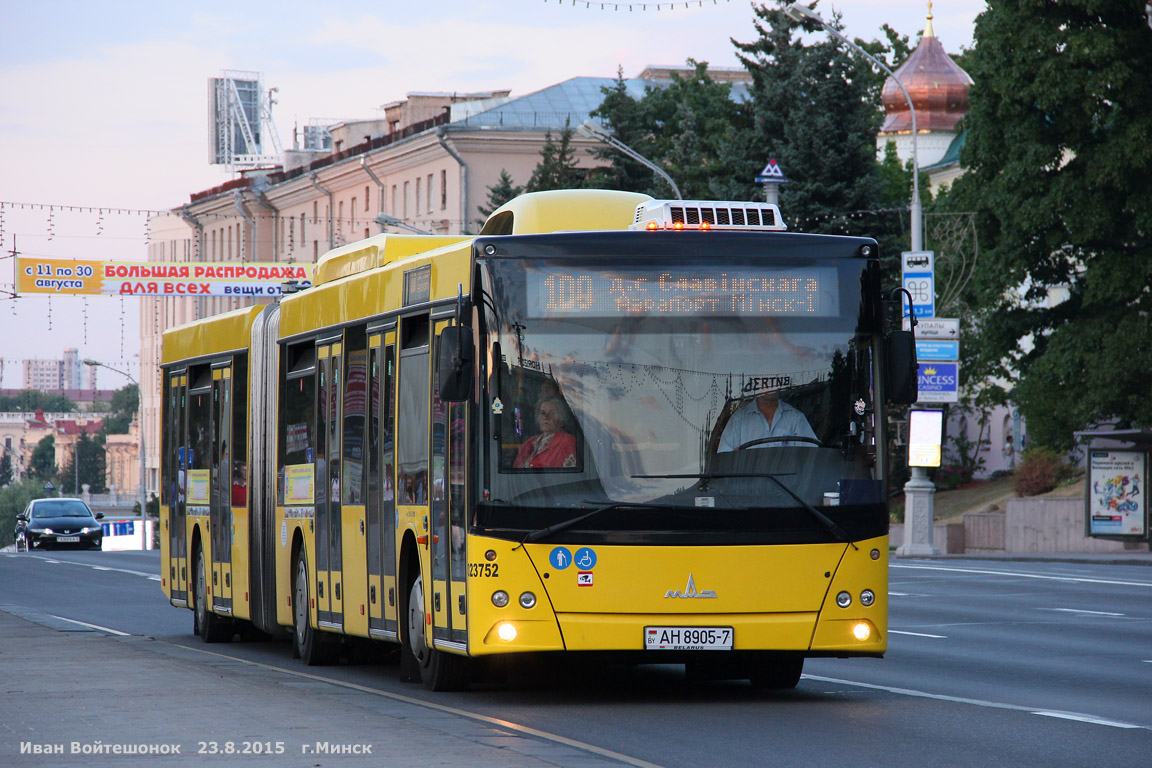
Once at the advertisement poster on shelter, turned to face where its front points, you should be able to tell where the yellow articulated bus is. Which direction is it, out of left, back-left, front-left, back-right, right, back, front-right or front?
front

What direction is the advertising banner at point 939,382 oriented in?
toward the camera

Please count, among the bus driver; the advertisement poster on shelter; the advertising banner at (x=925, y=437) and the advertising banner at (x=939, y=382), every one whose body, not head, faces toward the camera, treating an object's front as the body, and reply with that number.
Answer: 4

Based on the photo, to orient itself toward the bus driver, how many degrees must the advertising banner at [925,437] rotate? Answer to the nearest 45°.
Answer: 0° — it already faces them

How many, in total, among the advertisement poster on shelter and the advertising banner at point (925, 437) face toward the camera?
2

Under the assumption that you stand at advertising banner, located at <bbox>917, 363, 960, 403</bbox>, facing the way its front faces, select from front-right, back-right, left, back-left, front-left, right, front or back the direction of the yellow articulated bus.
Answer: front

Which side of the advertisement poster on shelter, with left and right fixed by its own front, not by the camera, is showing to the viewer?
front

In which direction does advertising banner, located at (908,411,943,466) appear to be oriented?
toward the camera
